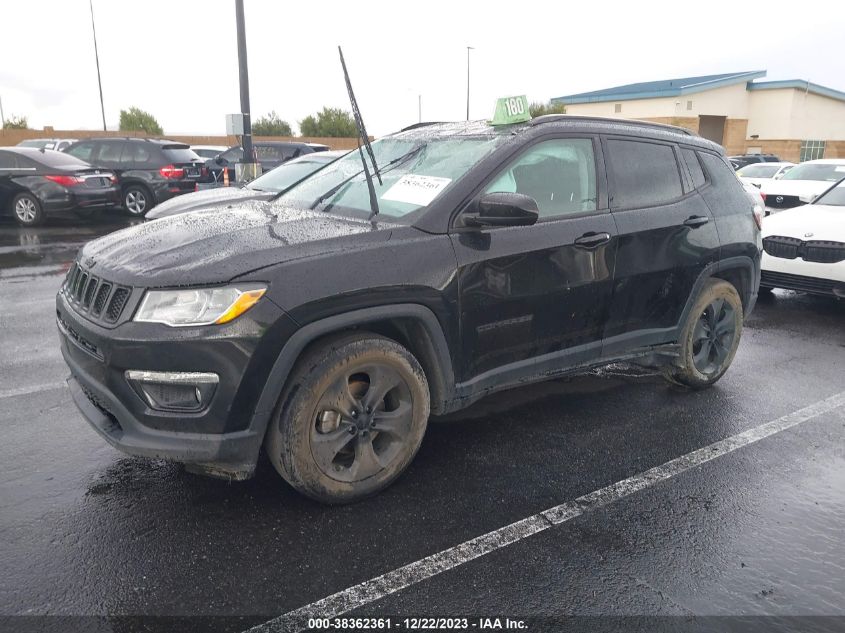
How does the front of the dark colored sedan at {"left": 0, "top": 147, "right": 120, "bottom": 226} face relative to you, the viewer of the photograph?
facing away from the viewer and to the left of the viewer

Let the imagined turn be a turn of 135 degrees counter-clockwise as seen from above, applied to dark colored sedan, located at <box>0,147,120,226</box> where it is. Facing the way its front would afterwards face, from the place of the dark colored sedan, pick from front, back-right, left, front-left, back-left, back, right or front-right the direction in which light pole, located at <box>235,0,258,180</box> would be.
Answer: left

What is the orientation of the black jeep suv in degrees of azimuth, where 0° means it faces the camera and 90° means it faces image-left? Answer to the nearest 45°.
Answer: approximately 45°

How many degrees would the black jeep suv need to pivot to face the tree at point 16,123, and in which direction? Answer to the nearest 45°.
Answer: approximately 90° to its right

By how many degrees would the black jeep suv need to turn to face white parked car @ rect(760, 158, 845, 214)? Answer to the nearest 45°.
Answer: approximately 180°

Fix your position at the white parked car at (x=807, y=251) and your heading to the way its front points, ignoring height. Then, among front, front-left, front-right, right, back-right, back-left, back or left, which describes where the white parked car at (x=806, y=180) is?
back-right

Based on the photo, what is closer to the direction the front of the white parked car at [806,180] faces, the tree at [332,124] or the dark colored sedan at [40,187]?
the dark colored sedan

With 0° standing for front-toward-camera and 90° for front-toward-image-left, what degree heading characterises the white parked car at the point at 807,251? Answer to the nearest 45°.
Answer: approximately 45°
